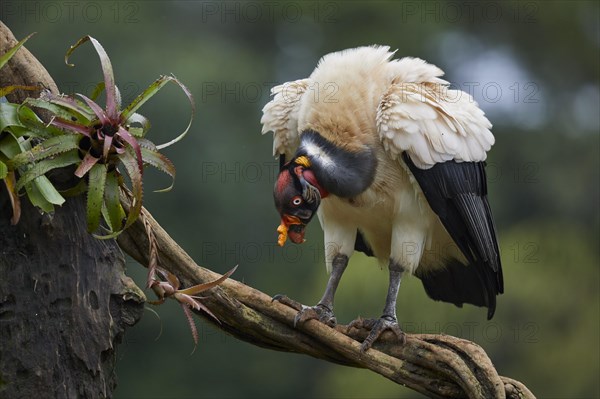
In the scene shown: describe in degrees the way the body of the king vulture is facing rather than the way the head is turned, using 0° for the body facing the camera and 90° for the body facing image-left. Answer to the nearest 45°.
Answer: approximately 45°
